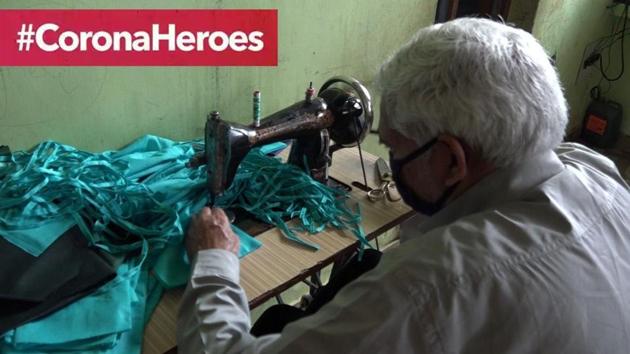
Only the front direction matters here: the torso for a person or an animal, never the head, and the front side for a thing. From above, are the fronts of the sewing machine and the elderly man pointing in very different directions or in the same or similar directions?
very different directions

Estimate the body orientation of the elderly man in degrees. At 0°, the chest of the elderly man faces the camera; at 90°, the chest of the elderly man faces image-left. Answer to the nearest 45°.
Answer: approximately 135°

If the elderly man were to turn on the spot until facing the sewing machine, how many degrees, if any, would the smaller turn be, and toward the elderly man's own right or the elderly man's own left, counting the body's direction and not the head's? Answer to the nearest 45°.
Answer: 0° — they already face it

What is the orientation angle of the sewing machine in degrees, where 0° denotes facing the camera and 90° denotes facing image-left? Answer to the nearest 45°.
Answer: approximately 315°

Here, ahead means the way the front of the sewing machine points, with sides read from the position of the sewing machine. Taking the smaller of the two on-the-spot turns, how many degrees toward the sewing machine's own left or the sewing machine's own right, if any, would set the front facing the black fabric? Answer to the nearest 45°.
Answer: approximately 90° to the sewing machine's own right

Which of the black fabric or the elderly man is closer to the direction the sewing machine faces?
the elderly man

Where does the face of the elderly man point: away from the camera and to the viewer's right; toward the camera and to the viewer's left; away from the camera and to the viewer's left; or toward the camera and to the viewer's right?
away from the camera and to the viewer's left
